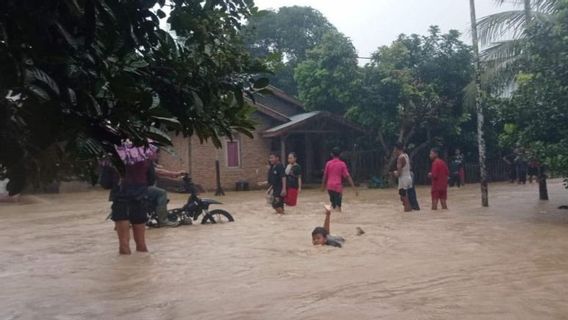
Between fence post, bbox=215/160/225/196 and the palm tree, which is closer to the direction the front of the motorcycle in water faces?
the palm tree

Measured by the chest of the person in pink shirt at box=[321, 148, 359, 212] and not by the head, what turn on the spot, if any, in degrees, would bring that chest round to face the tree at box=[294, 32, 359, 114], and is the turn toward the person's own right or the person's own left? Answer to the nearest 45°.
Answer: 0° — they already face it

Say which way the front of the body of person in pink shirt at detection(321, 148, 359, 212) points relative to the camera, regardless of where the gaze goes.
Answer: away from the camera

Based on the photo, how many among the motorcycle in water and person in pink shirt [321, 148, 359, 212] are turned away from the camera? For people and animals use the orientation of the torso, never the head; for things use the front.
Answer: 1

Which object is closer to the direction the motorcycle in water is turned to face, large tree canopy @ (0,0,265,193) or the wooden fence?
the wooden fence

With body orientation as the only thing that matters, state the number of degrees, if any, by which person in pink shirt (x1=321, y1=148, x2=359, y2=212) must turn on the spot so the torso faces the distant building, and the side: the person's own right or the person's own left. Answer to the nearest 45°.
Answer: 0° — they already face it

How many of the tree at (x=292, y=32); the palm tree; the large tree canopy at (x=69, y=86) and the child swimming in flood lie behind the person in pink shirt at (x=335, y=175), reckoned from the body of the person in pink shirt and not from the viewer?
2

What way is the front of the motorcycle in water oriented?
to the viewer's right

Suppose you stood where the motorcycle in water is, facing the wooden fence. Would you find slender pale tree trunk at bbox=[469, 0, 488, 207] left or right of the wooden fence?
right

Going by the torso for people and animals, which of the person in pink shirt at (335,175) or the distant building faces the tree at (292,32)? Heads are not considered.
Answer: the person in pink shirt
